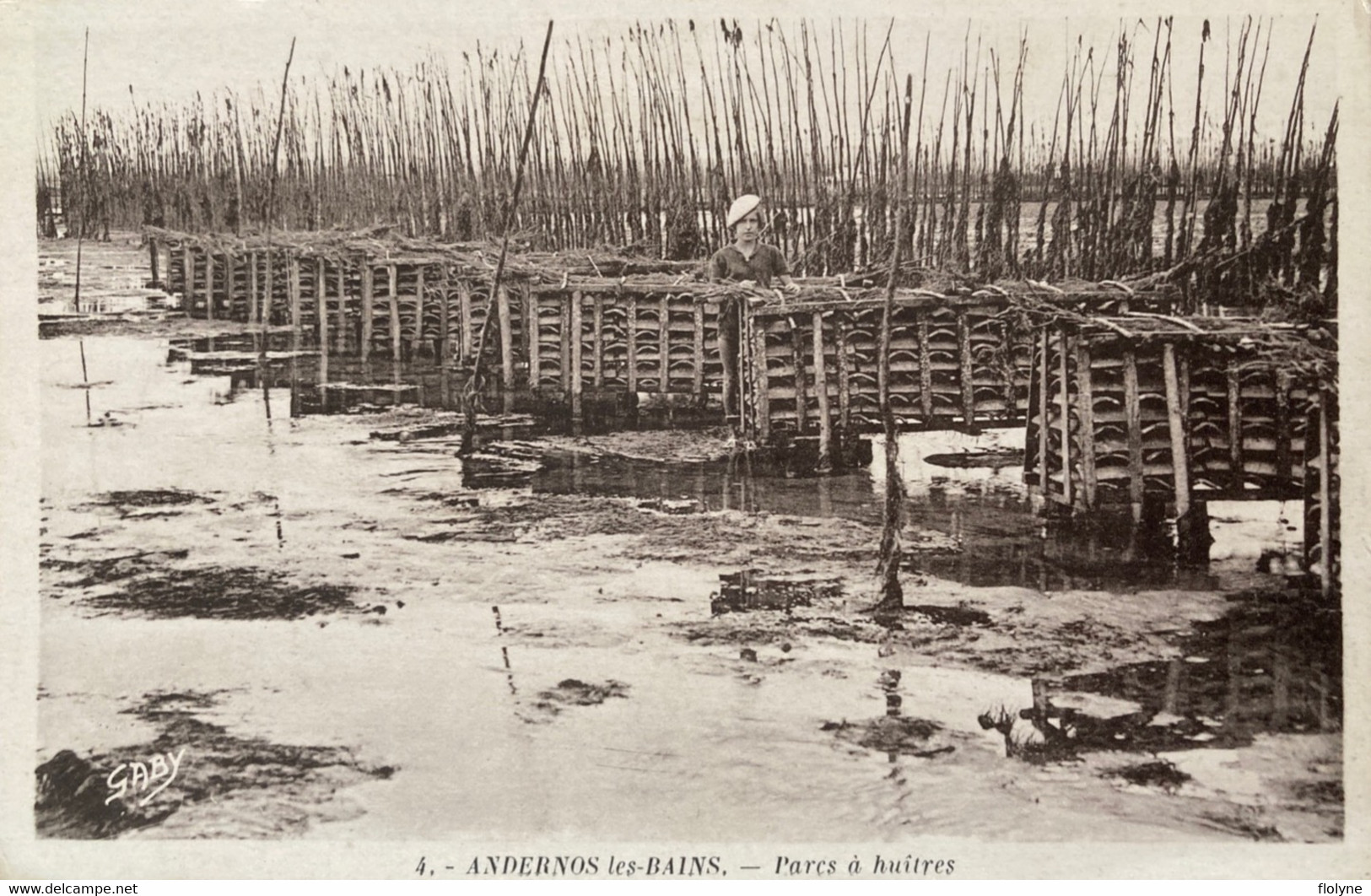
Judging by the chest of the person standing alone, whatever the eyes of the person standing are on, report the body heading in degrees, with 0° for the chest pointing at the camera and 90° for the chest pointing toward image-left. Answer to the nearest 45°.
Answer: approximately 0°

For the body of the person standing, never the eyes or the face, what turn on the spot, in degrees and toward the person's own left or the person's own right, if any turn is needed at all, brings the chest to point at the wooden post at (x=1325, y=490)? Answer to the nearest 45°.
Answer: approximately 45° to the person's own left

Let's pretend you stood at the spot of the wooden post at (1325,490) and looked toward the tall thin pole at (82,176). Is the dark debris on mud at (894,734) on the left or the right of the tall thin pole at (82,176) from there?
left

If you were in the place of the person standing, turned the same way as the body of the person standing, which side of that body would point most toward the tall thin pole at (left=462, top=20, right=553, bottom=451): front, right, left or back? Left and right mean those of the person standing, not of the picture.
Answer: right

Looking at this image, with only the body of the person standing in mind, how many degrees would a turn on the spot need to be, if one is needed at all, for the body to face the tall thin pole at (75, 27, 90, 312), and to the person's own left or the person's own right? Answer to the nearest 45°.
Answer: approximately 90° to the person's own right
